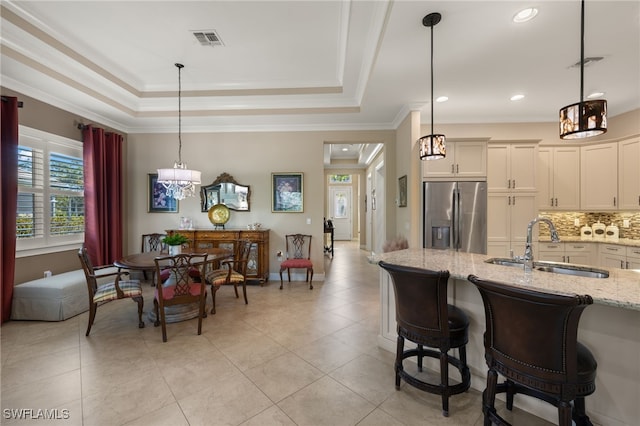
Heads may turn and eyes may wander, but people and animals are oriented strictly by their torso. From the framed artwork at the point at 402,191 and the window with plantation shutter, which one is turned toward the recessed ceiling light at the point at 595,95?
the window with plantation shutter

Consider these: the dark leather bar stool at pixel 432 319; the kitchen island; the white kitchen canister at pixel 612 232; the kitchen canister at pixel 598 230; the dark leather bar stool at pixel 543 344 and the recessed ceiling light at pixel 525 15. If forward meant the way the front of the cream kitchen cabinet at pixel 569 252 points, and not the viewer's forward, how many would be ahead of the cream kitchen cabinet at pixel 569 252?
4

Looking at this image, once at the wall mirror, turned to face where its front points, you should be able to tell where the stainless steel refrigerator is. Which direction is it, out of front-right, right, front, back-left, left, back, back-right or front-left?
front-left

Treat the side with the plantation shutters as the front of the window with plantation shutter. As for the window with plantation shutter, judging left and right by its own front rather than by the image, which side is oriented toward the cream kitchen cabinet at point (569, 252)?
front

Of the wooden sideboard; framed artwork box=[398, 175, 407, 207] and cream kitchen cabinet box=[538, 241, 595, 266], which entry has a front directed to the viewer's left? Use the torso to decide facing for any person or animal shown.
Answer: the framed artwork

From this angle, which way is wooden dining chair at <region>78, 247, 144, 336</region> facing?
to the viewer's right

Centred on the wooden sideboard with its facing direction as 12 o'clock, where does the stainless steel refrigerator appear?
The stainless steel refrigerator is roughly at 10 o'clock from the wooden sideboard.

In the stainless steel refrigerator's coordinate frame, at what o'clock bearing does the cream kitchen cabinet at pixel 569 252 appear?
The cream kitchen cabinet is roughly at 8 o'clock from the stainless steel refrigerator.

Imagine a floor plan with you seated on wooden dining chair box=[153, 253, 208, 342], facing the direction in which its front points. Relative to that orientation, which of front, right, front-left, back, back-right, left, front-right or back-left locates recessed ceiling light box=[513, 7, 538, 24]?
back-right

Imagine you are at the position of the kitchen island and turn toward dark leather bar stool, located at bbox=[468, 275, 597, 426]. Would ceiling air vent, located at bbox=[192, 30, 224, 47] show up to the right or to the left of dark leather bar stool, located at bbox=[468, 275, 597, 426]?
right

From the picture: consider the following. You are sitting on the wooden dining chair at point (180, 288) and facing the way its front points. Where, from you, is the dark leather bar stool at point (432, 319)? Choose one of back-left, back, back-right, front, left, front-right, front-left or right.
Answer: back-right

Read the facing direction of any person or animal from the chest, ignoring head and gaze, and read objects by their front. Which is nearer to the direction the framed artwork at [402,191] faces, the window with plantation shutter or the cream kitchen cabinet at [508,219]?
the window with plantation shutter

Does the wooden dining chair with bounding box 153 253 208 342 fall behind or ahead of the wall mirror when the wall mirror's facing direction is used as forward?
ahead
